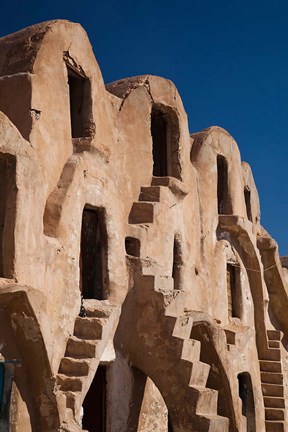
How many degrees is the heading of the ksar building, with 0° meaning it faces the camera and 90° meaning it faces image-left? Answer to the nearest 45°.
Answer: approximately 315°
